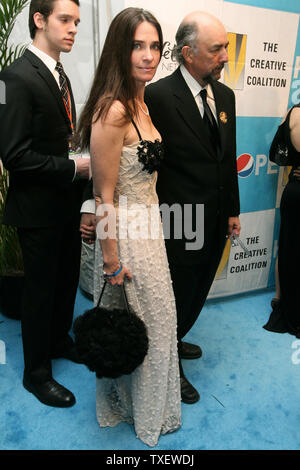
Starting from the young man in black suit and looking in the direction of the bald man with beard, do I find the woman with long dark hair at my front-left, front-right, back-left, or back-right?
front-right

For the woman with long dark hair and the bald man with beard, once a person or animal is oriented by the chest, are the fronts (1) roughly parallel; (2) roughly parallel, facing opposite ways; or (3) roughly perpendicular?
roughly parallel

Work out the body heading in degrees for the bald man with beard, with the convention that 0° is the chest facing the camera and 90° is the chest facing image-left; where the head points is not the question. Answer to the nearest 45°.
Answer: approximately 315°

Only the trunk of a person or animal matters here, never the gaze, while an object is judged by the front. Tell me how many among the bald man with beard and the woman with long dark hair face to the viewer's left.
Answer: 0

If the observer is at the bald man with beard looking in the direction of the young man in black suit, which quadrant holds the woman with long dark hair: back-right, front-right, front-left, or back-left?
front-left

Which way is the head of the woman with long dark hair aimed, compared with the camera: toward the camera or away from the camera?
toward the camera

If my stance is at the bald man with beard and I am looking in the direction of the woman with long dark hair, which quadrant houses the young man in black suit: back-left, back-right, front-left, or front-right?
front-right

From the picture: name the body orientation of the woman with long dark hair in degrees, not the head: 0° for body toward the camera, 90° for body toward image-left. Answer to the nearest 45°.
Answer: approximately 315°

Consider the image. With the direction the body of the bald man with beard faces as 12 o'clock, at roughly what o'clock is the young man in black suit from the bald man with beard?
The young man in black suit is roughly at 4 o'clock from the bald man with beard.

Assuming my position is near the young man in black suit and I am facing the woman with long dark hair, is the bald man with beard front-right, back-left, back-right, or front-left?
front-left
